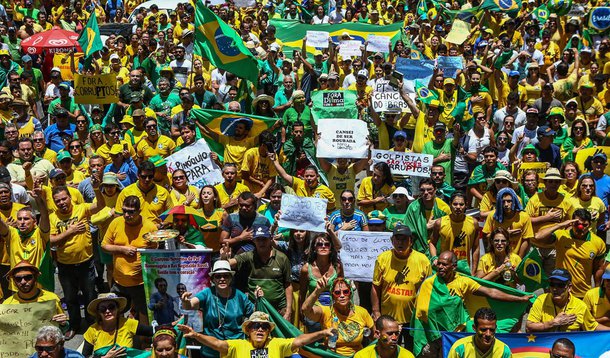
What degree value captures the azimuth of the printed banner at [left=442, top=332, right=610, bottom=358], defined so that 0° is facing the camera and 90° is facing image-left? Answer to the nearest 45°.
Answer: approximately 0°

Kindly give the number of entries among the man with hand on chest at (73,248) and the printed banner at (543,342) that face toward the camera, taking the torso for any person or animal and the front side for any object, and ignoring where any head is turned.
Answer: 2

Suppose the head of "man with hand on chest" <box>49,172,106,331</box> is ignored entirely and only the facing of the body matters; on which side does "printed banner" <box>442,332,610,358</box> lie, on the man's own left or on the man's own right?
on the man's own left

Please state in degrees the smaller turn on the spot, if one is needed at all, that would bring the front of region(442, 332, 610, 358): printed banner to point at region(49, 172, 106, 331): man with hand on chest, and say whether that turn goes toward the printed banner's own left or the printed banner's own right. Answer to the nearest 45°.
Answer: approximately 90° to the printed banner's own right
